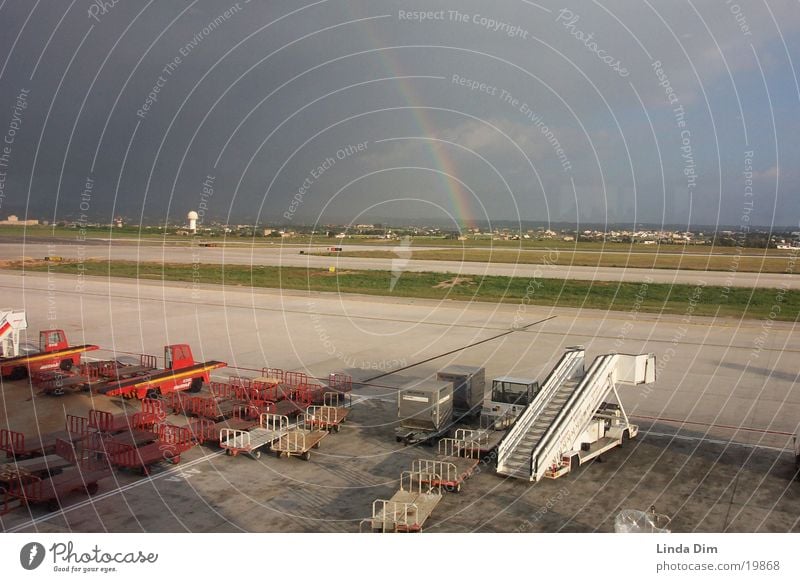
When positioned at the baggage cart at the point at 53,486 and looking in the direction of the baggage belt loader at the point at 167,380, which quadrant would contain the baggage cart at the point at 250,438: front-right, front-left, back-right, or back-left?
front-right

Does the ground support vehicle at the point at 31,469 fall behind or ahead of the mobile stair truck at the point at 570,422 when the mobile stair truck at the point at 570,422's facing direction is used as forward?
behind

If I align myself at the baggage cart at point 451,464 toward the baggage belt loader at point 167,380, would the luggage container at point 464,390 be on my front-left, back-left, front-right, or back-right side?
front-right

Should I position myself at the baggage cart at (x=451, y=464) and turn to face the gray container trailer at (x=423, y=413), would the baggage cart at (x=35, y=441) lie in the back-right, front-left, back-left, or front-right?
front-left

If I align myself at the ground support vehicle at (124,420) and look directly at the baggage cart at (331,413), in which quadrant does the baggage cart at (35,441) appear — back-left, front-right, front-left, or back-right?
back-right

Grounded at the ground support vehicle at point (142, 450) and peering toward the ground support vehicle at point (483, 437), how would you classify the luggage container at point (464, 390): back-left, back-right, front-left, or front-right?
front-left

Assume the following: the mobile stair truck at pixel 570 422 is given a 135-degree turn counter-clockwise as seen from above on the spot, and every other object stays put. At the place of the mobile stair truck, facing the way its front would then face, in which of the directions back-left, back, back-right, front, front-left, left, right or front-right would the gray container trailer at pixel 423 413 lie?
front

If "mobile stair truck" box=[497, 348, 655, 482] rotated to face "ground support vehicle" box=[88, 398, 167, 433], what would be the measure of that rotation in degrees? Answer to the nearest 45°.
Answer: approximately 135° to its left

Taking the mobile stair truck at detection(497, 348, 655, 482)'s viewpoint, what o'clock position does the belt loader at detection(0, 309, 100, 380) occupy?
The belt loader is roughly at 8 o'clock from the mobile stair truck.

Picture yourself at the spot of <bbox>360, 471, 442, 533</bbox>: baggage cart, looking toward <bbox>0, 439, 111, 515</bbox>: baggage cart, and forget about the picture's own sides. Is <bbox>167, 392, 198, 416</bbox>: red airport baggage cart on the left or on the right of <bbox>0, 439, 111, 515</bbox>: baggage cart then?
right

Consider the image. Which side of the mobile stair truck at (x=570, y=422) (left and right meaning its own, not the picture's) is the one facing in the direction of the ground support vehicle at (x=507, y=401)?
left

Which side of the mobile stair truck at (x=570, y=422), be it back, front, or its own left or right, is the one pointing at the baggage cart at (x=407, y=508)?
back

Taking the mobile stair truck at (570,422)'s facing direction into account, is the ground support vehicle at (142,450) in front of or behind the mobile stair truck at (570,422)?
behind

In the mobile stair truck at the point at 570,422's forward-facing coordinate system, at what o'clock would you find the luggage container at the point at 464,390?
The luggage container is roughly at 9 o'clock from the mobile stair truck.

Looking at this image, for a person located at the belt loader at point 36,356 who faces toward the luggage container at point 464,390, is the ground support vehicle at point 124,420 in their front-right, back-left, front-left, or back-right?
front-right

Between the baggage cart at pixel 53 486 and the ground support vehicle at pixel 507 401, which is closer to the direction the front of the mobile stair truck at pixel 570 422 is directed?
the ground support vehicle

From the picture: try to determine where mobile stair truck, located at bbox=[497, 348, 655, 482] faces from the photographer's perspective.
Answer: facing away from the viewer and to the right of the viewer
